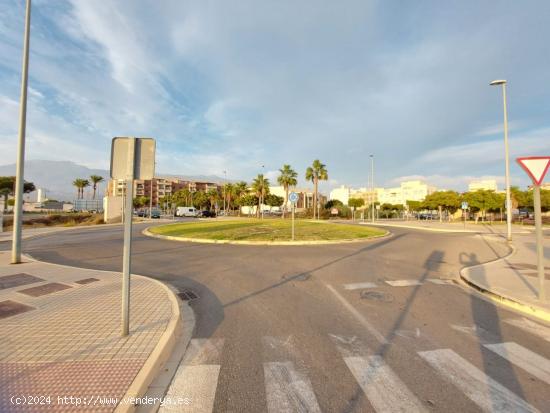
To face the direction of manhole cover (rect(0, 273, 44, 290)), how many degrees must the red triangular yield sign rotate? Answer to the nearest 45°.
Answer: approximately 45° to its right

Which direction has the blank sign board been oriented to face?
away from the camera

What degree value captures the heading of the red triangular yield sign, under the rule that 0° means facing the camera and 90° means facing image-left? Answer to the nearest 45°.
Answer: approximately 0°

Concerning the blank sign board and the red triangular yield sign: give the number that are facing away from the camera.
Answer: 1

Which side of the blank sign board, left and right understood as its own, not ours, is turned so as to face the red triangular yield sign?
right

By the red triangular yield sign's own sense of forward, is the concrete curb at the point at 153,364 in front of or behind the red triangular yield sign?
in front

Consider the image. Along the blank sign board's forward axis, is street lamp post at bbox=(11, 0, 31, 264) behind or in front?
in front
